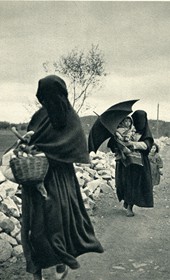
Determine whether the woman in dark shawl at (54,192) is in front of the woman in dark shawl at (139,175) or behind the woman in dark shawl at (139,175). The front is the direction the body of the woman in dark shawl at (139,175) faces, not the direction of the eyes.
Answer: in front

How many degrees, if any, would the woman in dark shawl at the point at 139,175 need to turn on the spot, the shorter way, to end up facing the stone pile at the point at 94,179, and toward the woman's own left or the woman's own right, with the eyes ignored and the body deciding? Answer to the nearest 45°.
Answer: approximately 90° to the woman's own right

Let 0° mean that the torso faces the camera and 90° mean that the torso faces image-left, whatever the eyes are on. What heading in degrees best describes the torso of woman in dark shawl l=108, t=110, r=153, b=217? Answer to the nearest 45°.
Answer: approximately 45°

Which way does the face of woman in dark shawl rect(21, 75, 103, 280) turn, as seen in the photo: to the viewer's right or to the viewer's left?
to the viewer's left

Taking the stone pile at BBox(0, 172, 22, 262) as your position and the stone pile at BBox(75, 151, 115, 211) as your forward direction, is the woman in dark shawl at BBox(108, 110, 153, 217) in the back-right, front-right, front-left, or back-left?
front-right
